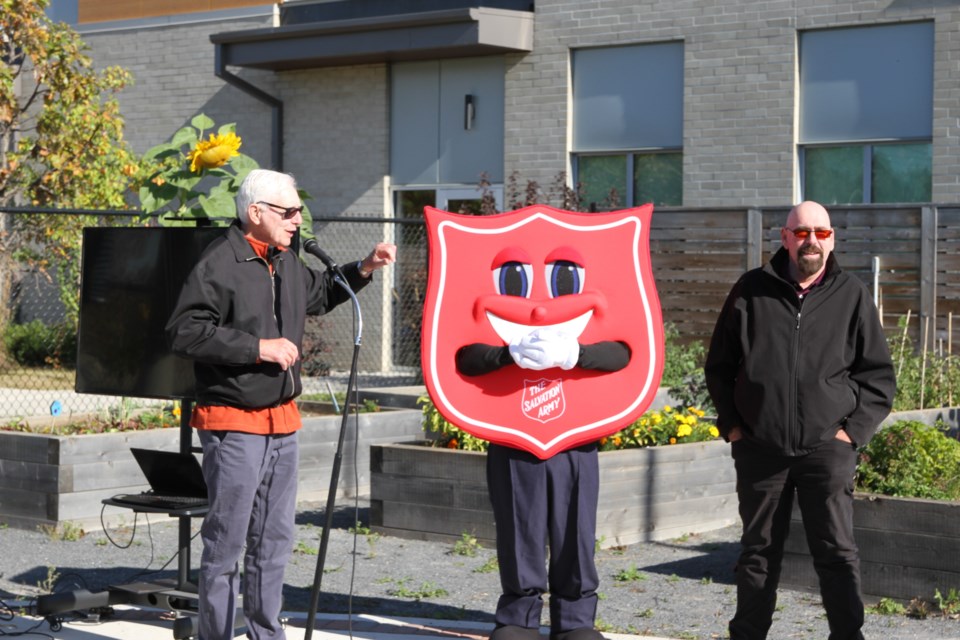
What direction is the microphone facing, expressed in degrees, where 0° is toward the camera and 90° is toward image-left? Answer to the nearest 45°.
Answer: approximately 90°

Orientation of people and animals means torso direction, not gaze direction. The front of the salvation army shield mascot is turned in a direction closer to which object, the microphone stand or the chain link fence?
the microphone stand

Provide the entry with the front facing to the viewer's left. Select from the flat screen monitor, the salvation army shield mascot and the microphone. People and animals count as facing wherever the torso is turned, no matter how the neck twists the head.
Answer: the microphone

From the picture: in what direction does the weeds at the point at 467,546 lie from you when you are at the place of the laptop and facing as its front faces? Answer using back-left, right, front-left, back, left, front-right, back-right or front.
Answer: back

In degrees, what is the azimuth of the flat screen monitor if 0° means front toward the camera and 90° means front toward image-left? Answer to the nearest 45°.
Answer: approximately 0°

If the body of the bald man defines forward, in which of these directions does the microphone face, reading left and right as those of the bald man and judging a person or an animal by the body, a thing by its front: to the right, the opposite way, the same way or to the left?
to the right
